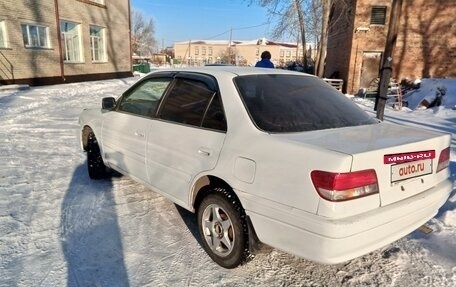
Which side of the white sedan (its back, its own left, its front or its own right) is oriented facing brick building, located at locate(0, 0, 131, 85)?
front

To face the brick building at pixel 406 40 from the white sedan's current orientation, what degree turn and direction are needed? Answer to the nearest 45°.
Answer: approximately 45° to its right

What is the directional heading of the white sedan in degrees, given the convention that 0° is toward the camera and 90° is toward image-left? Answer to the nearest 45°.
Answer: approximately 135°
